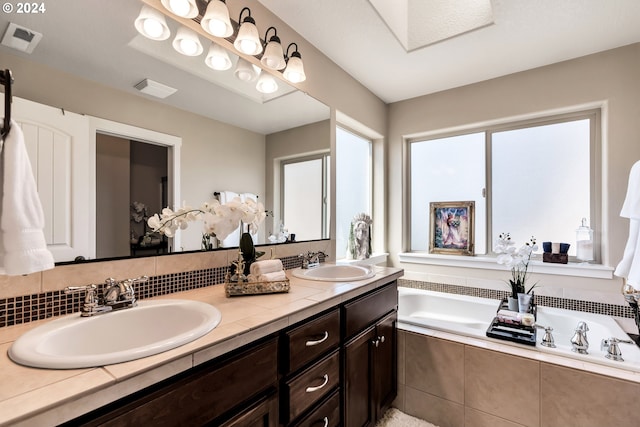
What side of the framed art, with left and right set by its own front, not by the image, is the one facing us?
front

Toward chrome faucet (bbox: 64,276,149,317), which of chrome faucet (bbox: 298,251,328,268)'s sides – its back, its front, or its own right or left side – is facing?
right

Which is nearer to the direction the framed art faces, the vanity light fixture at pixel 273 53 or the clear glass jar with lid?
the vanity light fixture

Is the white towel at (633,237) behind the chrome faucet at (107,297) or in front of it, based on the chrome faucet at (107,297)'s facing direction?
in front

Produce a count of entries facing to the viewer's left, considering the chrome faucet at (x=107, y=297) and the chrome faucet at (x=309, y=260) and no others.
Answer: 0

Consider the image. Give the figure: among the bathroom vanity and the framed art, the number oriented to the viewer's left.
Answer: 0

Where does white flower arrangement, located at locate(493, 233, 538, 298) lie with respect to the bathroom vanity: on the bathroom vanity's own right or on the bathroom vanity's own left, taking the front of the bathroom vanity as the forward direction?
on the bathroom vanity's own left

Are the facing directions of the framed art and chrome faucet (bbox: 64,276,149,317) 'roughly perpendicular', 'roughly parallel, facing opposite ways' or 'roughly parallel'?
roughly perpendicular

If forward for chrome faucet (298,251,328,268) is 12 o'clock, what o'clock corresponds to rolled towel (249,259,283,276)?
The rolled towel is roughly at 2 o'clock from the chrome faucet.

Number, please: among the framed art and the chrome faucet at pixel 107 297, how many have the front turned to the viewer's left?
0

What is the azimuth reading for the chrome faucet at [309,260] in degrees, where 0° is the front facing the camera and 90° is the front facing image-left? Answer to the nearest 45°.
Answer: approximately 315°

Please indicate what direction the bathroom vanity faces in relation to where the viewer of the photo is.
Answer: facing the viewer and to the right of the viewer
